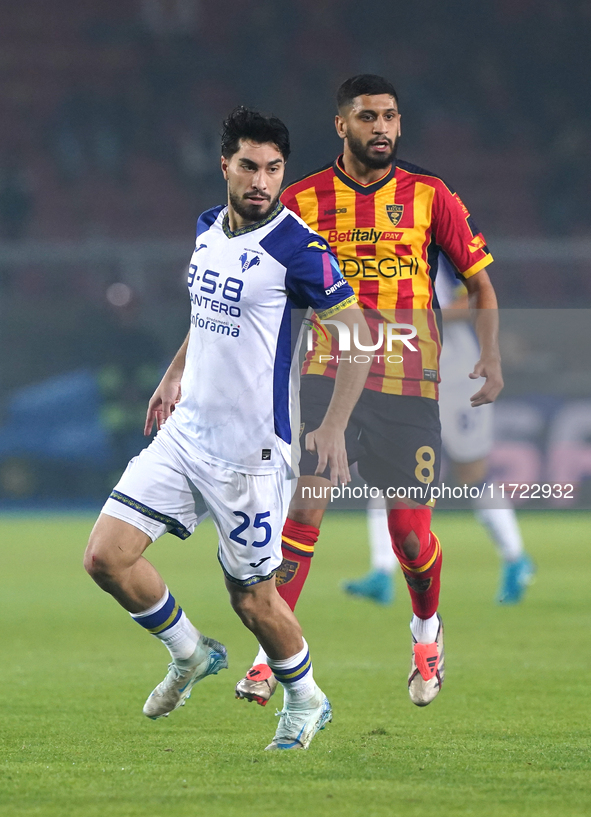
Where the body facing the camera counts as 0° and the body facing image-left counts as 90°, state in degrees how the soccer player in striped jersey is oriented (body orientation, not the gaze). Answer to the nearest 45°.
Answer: approximately 0°

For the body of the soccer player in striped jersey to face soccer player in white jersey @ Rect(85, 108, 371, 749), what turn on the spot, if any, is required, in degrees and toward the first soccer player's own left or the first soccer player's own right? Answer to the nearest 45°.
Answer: approximately 45° to the first soccer player's own right

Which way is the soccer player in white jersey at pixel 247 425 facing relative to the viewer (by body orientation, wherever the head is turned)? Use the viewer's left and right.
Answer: facing the viewer and to the left of the viewer

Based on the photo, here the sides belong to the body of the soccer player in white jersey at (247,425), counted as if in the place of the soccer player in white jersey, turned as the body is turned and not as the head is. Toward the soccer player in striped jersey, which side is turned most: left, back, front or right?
back

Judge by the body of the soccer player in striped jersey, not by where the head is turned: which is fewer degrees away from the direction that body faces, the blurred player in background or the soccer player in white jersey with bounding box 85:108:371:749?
the soccer player in white jersey

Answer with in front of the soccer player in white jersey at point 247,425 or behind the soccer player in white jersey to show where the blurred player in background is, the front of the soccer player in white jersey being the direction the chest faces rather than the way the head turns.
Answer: behind
